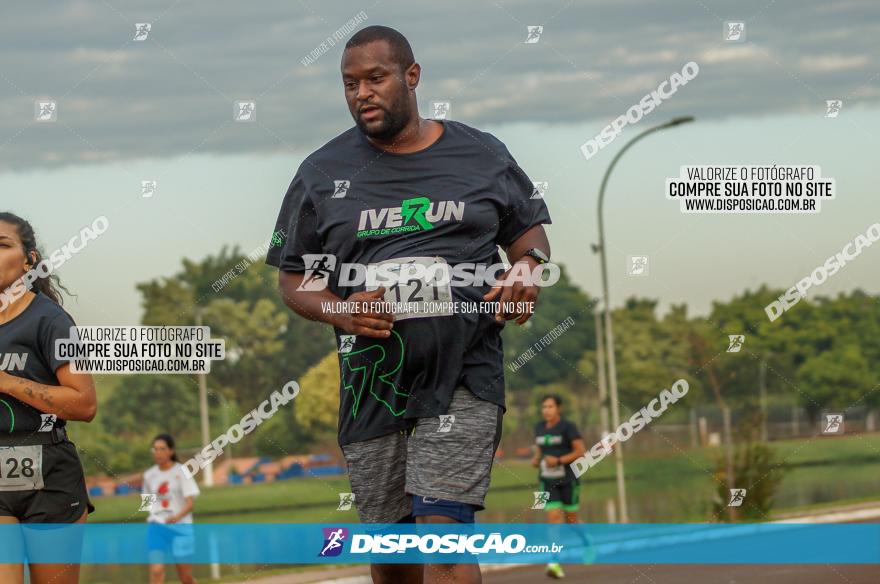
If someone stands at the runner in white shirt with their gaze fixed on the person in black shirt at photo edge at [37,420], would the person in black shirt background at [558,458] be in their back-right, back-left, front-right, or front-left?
back-left

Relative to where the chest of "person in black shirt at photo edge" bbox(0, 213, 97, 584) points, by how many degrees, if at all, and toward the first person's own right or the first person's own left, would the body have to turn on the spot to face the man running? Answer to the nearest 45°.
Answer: approximately 90° to the first person's own left

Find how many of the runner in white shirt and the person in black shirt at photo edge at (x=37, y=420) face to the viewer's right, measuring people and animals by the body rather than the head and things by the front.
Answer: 0

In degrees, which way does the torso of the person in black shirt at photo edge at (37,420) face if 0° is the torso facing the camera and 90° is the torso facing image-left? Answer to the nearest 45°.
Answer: approximately 45°

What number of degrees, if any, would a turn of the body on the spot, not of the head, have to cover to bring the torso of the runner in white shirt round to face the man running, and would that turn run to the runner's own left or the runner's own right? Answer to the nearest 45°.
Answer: approximately 45° to the runner's own left

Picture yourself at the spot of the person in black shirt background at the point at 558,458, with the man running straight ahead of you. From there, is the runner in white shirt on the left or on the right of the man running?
right

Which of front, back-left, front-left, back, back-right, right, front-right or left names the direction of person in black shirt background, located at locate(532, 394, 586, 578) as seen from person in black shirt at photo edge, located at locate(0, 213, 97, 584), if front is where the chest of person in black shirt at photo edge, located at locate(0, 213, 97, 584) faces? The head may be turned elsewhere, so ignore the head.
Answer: back

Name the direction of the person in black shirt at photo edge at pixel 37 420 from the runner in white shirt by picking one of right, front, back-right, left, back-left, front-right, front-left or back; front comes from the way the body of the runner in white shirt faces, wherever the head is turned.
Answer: front-left

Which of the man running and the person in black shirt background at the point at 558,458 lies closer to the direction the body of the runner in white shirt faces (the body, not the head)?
the man running

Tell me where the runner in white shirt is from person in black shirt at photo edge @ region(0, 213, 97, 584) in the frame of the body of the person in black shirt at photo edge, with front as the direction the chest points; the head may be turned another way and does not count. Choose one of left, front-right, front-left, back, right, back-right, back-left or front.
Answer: back-right

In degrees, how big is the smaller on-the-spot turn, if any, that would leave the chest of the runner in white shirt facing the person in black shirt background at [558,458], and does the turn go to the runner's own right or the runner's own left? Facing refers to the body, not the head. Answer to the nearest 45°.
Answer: approximately 135° to the runner's own left
